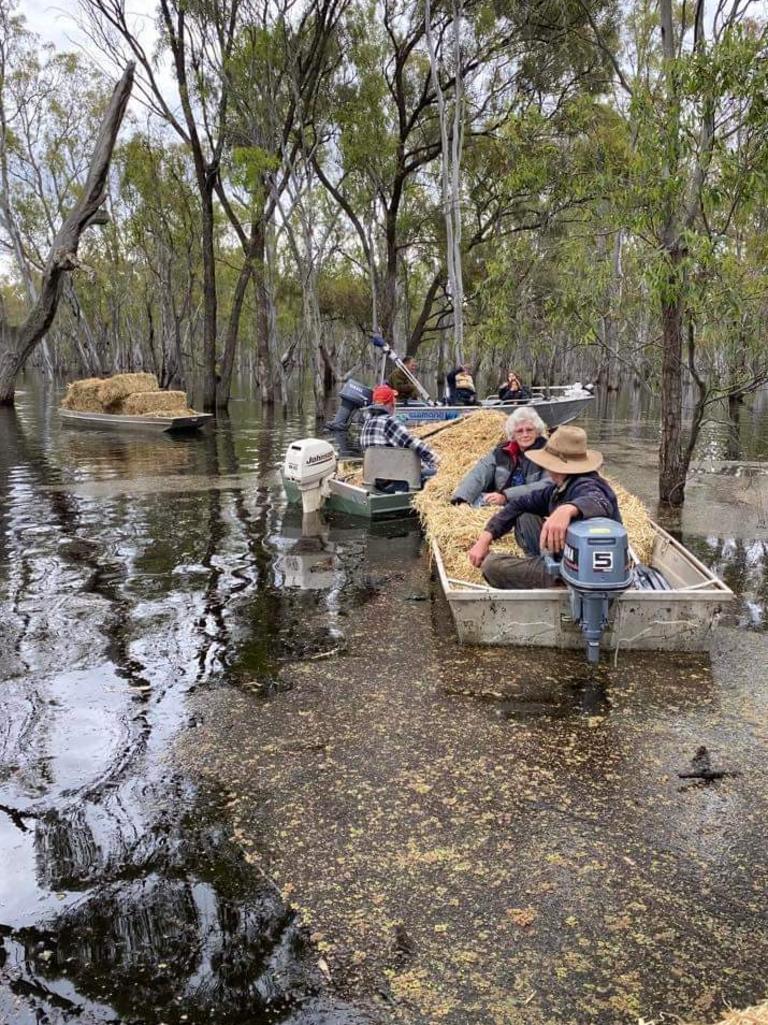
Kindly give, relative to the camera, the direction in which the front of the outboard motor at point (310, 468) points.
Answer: facing away from the viewer and to the right of the viewer

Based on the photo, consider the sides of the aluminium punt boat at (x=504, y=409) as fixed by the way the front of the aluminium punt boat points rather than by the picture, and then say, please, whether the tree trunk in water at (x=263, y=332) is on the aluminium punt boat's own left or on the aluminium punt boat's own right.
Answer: on the aluminium punt boat's own left

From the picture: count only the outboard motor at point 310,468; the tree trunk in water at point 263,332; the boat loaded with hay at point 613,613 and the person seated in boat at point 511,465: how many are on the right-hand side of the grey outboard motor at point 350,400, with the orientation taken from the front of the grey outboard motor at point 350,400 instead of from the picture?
3

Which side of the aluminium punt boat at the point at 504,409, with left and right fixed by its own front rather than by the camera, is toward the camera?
right

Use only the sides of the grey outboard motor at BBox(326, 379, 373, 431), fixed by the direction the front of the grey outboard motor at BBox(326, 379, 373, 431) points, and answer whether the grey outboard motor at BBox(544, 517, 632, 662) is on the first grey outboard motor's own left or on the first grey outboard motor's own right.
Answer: on the first grey outboard motor's own right

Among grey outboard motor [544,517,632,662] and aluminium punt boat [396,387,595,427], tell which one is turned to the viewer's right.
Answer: the aluminium punt boat

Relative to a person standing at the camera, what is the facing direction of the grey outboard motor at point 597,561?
facing away from the viewer and to the left of the viewer

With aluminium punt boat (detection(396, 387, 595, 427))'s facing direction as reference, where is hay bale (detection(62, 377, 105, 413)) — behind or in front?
behind

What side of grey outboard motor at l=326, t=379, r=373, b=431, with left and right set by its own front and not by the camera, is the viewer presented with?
right

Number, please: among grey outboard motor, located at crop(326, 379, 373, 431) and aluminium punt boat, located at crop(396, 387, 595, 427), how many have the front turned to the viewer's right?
2

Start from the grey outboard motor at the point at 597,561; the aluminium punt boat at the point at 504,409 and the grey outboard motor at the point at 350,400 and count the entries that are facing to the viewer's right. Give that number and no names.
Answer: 2
